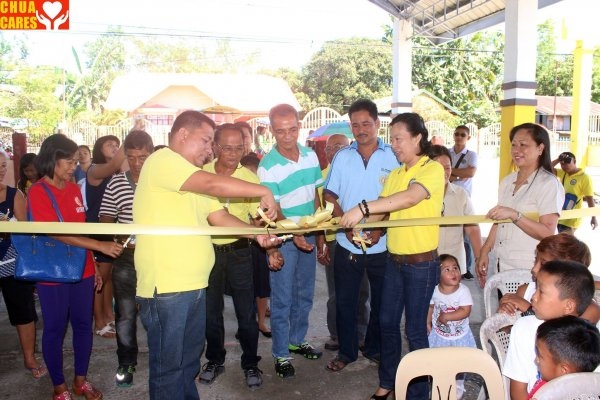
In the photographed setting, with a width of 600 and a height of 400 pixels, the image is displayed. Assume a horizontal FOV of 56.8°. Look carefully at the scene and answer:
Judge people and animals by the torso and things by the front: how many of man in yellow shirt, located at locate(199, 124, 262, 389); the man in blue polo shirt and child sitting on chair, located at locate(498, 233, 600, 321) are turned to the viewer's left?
1

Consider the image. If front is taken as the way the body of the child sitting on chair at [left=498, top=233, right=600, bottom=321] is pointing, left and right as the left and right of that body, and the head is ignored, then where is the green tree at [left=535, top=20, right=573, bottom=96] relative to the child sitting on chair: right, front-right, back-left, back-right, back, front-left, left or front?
right

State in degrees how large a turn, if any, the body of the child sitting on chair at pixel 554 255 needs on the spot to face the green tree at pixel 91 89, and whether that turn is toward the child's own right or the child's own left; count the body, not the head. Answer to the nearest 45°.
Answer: approximately 45° to the child's own right

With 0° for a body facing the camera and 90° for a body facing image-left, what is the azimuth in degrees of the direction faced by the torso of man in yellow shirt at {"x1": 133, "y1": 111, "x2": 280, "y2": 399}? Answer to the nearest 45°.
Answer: approximately 270°

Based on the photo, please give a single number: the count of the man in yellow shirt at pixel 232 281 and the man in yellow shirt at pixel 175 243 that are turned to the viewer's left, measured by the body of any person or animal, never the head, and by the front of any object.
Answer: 0

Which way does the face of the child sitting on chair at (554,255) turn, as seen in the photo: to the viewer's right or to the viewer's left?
to the viewer's left

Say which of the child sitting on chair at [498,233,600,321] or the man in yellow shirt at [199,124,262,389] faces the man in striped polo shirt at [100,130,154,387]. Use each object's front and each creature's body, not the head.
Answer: the child sitting on chair

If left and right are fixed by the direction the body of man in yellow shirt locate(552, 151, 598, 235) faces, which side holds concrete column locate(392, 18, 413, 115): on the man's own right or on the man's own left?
on the man's own right

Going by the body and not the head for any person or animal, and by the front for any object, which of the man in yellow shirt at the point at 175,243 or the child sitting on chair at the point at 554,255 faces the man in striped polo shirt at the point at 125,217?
the child sitting on chair

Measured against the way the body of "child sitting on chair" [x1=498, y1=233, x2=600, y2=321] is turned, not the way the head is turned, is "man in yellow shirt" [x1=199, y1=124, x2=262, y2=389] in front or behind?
in front

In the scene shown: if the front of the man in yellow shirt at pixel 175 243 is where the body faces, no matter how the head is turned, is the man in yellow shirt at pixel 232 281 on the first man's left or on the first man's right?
on the first man's left
